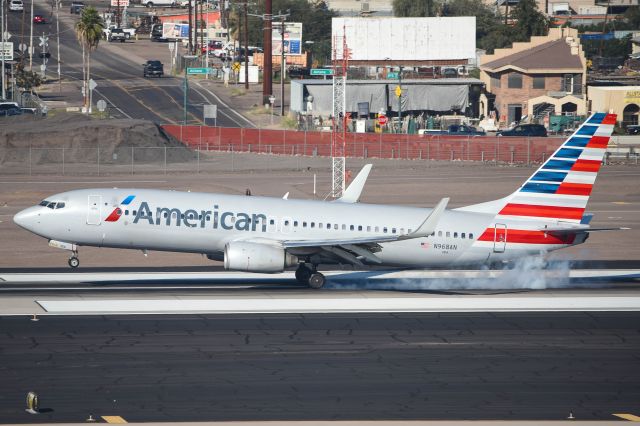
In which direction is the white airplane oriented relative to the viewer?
to the viewer's left
